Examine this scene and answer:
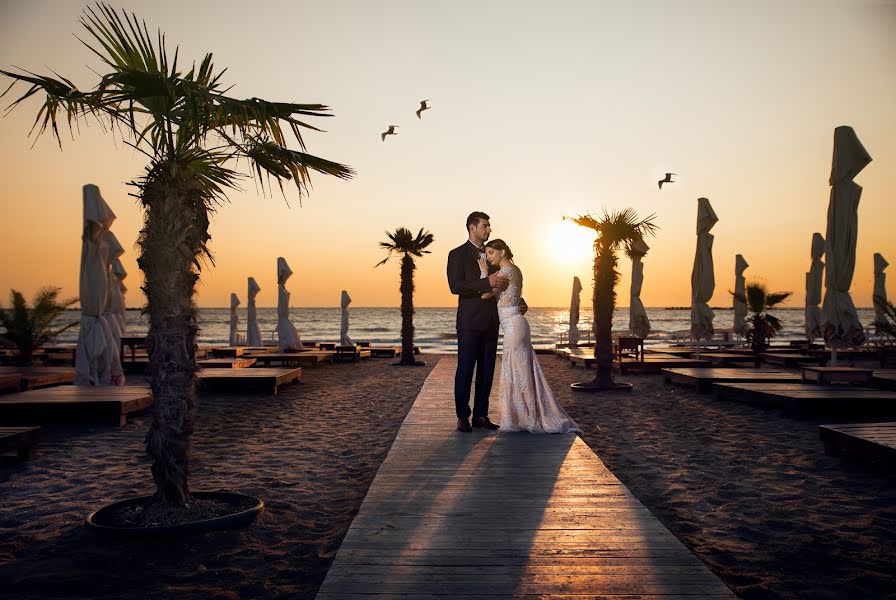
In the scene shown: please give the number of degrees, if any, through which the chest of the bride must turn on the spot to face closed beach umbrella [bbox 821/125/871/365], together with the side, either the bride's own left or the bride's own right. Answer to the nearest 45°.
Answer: approximately 135° to the bride's own right

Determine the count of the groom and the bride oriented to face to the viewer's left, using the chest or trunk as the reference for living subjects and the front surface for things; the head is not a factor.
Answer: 1

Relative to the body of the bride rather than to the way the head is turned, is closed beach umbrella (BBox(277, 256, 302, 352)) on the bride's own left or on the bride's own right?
on the bride's own right

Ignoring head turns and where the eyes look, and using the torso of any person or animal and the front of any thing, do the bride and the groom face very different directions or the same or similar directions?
very different directions

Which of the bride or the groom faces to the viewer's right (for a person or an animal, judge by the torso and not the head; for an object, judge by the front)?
the groom

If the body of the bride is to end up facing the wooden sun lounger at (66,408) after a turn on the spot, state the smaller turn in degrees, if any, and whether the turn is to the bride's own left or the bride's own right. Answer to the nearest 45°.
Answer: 0° — they already face it

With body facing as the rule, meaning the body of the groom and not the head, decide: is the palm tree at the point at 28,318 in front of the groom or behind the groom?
behind

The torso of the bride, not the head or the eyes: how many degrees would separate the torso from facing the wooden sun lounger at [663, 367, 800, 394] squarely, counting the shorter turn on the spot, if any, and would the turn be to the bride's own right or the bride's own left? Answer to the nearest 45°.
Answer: approximately 135° to the bride's own right

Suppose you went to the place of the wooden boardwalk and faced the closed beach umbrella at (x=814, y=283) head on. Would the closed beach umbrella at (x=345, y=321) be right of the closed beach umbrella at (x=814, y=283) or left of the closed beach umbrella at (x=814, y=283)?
left

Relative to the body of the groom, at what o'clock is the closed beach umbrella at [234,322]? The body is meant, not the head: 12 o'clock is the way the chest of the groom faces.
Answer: The closed beach umbrella is roughly at 8 o'clock from the groom.

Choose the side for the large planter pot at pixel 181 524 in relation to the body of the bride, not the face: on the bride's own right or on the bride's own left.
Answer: on the bride's own left

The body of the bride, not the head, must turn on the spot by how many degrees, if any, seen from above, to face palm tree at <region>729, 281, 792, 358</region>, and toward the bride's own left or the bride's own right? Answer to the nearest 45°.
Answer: approximately 135° to the bride's own right

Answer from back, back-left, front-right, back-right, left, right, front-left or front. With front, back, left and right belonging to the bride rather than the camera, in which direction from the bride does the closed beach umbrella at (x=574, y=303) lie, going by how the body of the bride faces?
right

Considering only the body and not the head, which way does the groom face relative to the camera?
to the viewer's right

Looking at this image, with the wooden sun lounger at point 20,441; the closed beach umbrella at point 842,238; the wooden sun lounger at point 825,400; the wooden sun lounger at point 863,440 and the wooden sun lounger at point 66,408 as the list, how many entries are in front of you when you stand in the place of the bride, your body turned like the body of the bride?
2

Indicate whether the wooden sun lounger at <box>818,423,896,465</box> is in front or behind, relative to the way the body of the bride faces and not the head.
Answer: behind

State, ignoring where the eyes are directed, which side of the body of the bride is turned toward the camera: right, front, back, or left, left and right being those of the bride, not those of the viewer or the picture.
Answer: left
